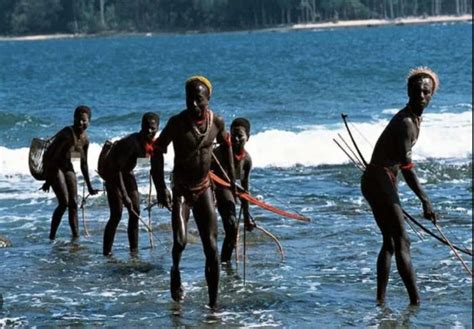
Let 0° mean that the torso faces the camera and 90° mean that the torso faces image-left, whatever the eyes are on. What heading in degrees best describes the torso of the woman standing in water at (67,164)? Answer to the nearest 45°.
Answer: approximately 315°
